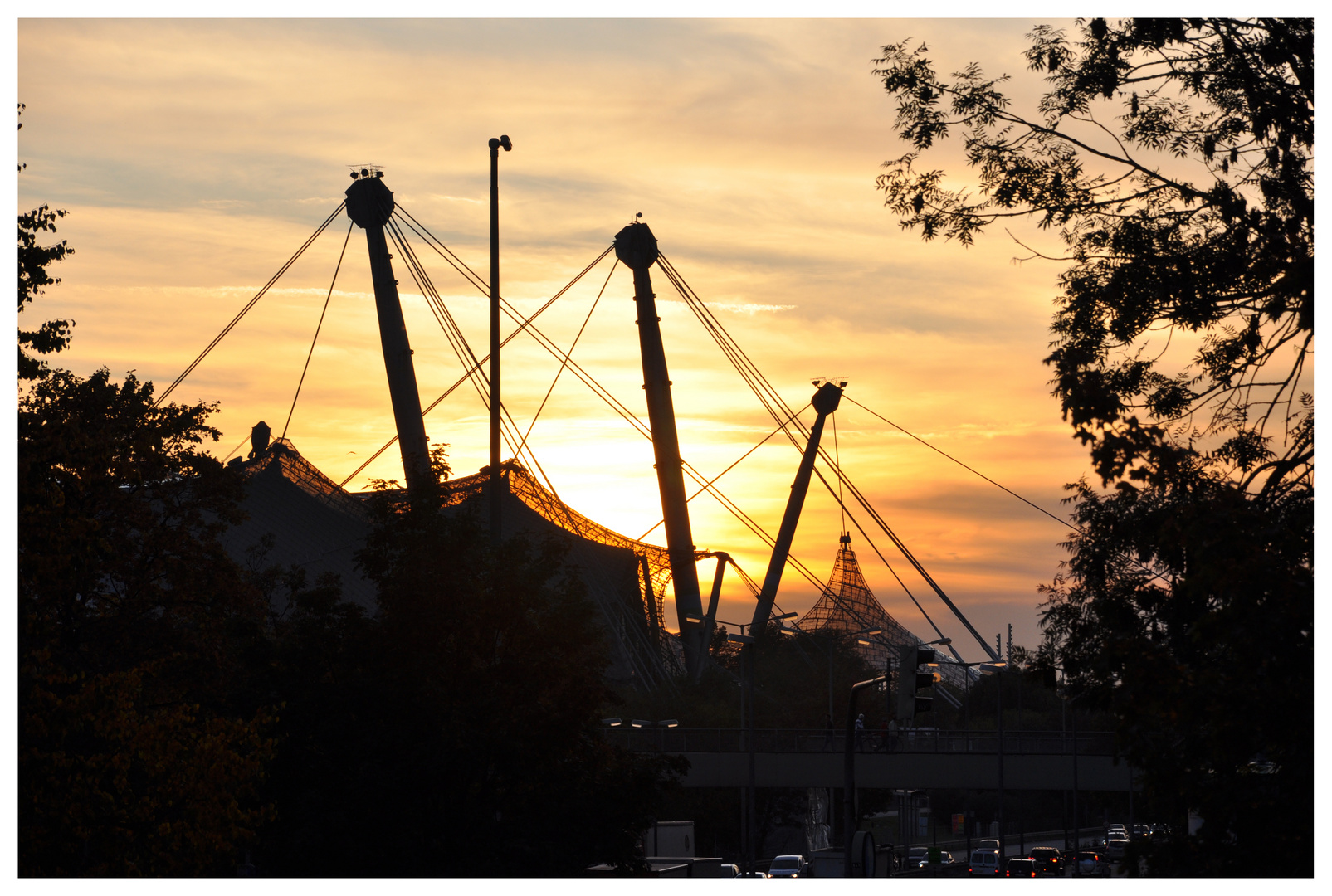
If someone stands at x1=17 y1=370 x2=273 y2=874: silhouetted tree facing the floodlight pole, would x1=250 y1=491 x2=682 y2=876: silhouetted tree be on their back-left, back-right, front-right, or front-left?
front-right

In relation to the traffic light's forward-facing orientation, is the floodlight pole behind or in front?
behind

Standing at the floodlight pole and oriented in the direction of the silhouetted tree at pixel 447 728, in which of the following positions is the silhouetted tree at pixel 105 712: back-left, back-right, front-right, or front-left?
front-right
